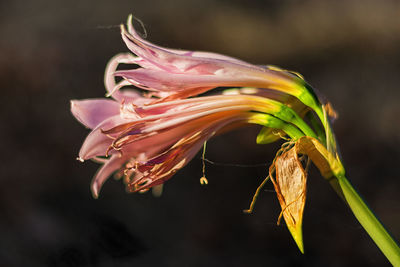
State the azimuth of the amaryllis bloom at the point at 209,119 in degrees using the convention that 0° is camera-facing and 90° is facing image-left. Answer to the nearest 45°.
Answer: approximately 90°

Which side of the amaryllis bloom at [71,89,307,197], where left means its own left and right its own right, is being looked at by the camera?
left
